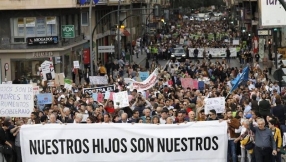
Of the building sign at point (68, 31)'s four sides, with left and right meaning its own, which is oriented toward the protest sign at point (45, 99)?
front

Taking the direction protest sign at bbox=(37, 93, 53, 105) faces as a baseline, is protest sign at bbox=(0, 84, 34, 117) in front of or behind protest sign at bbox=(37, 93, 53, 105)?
in front

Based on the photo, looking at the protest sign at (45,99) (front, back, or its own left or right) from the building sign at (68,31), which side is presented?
back

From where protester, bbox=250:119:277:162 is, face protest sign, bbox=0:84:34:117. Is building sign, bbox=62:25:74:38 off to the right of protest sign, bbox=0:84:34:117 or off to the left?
right

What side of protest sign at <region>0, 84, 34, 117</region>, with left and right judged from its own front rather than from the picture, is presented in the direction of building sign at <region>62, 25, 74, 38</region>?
back

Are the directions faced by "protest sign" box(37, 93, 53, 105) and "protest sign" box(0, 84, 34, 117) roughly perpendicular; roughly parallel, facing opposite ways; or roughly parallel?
roughly parallel

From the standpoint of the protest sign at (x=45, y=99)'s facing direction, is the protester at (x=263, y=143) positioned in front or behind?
in front

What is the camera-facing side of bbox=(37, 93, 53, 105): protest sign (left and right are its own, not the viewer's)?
front

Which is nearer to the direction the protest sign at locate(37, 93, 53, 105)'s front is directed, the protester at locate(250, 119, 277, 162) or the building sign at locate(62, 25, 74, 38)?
the protester

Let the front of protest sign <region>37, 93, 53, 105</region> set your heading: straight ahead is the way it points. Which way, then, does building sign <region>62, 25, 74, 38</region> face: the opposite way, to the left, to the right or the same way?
the same way

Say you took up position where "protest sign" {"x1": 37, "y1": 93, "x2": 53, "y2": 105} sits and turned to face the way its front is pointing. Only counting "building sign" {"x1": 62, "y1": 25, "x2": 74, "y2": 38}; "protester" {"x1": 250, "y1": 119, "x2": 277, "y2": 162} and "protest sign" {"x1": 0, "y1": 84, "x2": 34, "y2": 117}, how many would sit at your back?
1

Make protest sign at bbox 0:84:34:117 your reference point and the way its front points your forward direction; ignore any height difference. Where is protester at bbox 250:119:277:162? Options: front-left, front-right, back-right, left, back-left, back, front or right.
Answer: front-left

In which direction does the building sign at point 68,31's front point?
toward the camera
